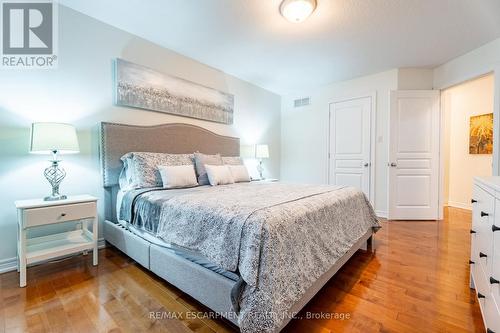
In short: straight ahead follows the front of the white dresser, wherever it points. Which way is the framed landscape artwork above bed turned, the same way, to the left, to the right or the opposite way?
the opposite way

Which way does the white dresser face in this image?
to the viewer's left

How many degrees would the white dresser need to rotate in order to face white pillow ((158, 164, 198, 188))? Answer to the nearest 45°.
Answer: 0° — it already faces it

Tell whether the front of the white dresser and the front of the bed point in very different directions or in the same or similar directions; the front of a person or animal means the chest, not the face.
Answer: very different directions

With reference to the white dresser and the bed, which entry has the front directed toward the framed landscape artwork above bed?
the white dresser

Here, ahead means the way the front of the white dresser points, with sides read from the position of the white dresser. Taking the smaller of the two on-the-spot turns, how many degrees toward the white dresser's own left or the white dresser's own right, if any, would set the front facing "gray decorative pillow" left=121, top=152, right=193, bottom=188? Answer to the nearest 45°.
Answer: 0° — it already faces it

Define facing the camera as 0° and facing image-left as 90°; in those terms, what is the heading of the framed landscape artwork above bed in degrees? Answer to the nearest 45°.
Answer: approximately 315°

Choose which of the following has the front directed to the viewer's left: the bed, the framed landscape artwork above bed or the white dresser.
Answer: the white dresser
